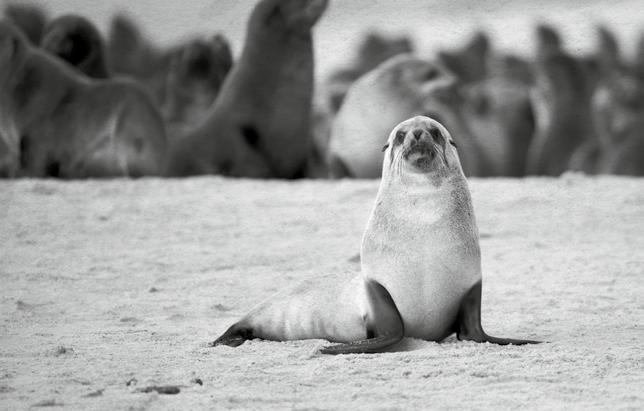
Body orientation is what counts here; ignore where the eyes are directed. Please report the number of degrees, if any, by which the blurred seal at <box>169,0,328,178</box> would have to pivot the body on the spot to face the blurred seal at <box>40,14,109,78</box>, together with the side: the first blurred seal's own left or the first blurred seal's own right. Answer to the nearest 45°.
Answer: approximately 135° to the first blurred seal's own left

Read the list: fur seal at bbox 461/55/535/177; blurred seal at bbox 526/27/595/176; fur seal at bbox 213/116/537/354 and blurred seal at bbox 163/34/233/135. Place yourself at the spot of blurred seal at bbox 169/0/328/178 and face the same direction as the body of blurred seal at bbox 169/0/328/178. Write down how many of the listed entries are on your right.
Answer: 1

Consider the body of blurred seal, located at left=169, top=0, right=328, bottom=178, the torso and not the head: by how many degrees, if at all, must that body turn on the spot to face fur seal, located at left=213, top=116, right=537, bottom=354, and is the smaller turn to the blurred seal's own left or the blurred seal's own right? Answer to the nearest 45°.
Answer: approximately 90° to the blurred seal's own right

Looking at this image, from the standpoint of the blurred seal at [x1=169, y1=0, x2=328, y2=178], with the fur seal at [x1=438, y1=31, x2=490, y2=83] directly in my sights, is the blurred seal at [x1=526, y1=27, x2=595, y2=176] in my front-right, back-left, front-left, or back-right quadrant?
front-right

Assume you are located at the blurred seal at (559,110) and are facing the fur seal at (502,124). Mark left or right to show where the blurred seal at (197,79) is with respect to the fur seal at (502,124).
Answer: right

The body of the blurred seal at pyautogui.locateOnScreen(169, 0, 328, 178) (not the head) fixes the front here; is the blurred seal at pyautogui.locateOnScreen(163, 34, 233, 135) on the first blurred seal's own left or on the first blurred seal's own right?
on the first blurred seal's own left

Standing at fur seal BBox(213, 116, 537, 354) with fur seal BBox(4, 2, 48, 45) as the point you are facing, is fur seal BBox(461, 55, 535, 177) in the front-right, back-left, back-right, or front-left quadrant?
front-right

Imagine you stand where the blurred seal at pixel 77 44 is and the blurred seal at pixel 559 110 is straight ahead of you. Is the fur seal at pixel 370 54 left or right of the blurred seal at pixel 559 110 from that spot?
left

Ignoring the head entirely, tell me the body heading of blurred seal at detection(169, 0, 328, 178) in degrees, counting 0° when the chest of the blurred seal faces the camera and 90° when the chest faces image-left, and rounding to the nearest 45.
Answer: approximately 270°

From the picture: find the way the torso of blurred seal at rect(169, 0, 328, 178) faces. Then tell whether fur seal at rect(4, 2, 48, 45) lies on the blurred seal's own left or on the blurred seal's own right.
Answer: on the blurred seal's own left

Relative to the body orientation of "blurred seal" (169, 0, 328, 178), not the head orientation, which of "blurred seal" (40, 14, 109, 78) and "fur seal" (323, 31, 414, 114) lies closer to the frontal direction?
the fur seal

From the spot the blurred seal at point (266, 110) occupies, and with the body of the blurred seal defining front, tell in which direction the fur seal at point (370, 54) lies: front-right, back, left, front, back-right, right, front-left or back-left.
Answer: left

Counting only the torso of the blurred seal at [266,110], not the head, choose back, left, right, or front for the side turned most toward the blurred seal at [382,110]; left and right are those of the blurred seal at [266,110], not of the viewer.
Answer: front

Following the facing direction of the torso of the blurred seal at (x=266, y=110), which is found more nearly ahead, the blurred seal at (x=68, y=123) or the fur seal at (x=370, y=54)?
the fur seal

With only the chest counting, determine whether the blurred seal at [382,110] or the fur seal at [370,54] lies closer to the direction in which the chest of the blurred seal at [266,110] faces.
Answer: the blurred seal
